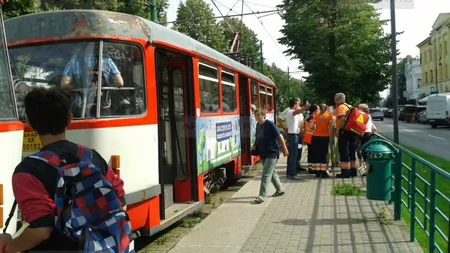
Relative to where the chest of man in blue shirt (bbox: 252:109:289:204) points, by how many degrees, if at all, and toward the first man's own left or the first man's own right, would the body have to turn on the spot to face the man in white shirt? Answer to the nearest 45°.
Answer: approximately 135° to the first man's own right

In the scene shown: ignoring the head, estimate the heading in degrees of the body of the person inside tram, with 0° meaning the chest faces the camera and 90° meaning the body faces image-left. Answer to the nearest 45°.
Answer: approximately 0°

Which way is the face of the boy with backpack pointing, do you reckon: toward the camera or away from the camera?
away from the camera

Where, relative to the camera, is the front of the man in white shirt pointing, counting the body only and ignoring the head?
to the viewer's right

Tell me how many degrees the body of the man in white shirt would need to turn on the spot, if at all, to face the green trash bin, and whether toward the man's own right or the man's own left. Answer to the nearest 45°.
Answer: approximately 90° to the man's own right

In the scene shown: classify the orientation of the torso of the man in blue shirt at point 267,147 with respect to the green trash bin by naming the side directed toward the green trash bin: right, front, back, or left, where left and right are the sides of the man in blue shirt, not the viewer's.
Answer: left

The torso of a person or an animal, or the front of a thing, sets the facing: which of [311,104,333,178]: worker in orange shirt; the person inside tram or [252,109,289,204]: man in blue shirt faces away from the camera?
the worker in orange shirt

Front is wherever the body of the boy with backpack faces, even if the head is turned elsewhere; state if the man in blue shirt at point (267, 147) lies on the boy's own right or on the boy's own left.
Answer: on the boy's own right
